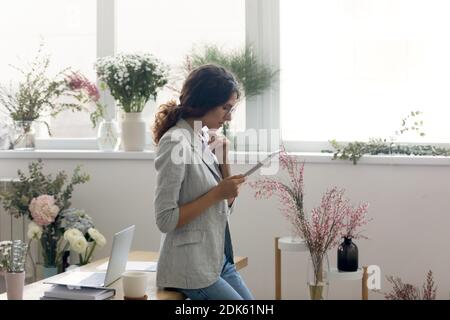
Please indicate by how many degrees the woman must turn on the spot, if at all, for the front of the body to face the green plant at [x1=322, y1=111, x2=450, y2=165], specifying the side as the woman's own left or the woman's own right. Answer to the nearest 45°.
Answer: approximately 45° to the woman's own left

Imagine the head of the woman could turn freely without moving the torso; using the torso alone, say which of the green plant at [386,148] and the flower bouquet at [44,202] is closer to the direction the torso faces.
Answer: the green plant

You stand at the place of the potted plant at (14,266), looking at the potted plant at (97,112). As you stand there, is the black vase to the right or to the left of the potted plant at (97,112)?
right

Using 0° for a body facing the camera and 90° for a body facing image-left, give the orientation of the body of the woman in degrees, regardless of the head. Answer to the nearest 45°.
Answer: approximately 270°

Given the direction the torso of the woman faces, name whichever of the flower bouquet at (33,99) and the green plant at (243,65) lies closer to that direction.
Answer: the green plant

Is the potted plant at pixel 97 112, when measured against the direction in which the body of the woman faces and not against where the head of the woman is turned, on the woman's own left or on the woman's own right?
on the woman's own left

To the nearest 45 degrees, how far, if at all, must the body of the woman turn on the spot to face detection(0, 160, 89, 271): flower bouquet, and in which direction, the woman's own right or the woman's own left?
approximately 135° to the woman's own left

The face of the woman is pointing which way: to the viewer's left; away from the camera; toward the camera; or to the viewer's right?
to the viewer's right

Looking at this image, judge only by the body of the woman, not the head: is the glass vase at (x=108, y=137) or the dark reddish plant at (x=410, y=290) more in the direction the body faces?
the dark reddish plant
